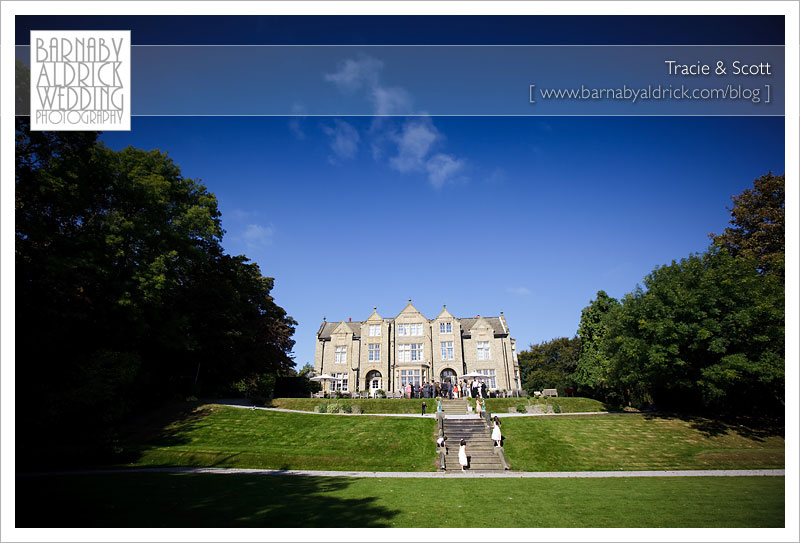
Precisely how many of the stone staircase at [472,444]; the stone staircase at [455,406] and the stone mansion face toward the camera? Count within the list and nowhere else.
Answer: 3

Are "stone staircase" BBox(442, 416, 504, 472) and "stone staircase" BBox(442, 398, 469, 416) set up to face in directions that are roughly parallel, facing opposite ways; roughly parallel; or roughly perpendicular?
roughly parallel

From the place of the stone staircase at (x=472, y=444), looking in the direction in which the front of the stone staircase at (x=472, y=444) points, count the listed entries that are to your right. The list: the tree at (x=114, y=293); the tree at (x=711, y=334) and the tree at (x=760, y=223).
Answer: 1

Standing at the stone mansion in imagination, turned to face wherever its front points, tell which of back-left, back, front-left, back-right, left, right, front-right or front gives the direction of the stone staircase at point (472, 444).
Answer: front

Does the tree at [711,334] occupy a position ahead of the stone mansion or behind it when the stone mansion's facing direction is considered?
ahead

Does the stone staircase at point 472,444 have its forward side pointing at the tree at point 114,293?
no

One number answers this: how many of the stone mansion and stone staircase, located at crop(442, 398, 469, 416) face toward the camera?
2

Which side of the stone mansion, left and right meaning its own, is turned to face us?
front

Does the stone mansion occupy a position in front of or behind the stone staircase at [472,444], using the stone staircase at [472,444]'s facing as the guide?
behind

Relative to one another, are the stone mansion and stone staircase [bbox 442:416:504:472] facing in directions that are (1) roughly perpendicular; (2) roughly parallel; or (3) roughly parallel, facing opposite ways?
roughly parallel

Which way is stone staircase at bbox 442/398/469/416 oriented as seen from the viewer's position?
toward the camera
